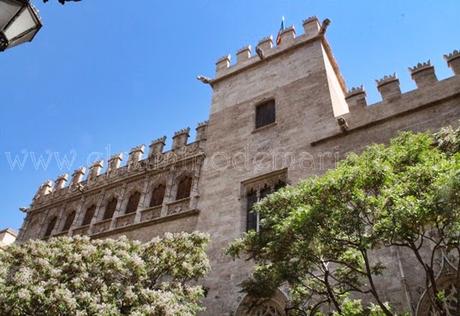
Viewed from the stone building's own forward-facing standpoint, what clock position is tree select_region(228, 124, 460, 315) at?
The tree is roughly at 10 o'clock from the stone building.

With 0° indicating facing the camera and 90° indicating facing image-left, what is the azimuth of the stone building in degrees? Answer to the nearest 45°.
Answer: approximately 45°

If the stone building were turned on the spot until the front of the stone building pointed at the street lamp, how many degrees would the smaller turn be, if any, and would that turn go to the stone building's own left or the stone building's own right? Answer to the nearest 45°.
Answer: approximately 45° to the stone building's own left

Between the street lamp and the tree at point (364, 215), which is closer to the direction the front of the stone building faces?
the street lamp
